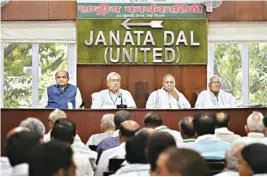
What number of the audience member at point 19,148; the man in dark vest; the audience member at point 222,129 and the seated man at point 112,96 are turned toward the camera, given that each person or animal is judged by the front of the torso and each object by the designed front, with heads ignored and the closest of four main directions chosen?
2

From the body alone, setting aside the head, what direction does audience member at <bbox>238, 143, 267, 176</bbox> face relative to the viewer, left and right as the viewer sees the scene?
facing away from the viewer and to the left of the viewer

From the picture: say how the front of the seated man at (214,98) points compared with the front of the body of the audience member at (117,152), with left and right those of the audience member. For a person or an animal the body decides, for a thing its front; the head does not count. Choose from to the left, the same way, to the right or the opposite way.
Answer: the opposite way

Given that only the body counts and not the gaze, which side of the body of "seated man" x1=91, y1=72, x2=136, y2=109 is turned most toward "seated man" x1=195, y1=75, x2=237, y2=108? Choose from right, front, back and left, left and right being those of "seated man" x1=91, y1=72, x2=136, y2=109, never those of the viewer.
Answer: left

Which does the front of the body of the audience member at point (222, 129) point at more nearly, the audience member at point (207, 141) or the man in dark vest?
the man in dark vest

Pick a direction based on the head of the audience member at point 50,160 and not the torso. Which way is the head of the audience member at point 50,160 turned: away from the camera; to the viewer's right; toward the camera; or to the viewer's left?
away from the camera

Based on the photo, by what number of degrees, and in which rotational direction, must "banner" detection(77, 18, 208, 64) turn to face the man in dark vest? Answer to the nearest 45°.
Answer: approximately 45° to its right

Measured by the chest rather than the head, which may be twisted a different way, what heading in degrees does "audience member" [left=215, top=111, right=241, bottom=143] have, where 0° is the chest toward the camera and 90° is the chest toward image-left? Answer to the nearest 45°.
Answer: approximately 180°

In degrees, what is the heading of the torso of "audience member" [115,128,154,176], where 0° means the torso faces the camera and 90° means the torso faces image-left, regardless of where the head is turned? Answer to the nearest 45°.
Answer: approximately 180°

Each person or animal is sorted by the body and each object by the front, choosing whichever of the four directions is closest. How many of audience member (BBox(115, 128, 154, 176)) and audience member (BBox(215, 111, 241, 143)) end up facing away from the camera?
2

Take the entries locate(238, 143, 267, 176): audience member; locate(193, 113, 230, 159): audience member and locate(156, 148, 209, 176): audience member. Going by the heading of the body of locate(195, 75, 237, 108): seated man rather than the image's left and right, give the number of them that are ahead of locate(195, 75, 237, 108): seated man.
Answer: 3

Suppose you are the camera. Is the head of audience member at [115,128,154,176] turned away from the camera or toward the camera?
away from the camera

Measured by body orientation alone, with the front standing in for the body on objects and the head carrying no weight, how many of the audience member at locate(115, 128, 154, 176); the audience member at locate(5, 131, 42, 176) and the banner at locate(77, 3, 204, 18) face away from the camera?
2

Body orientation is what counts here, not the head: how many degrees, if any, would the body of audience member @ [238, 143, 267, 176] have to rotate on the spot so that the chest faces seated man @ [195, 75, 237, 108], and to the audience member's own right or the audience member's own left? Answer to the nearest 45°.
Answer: approximately 45° to the audience member's own right
